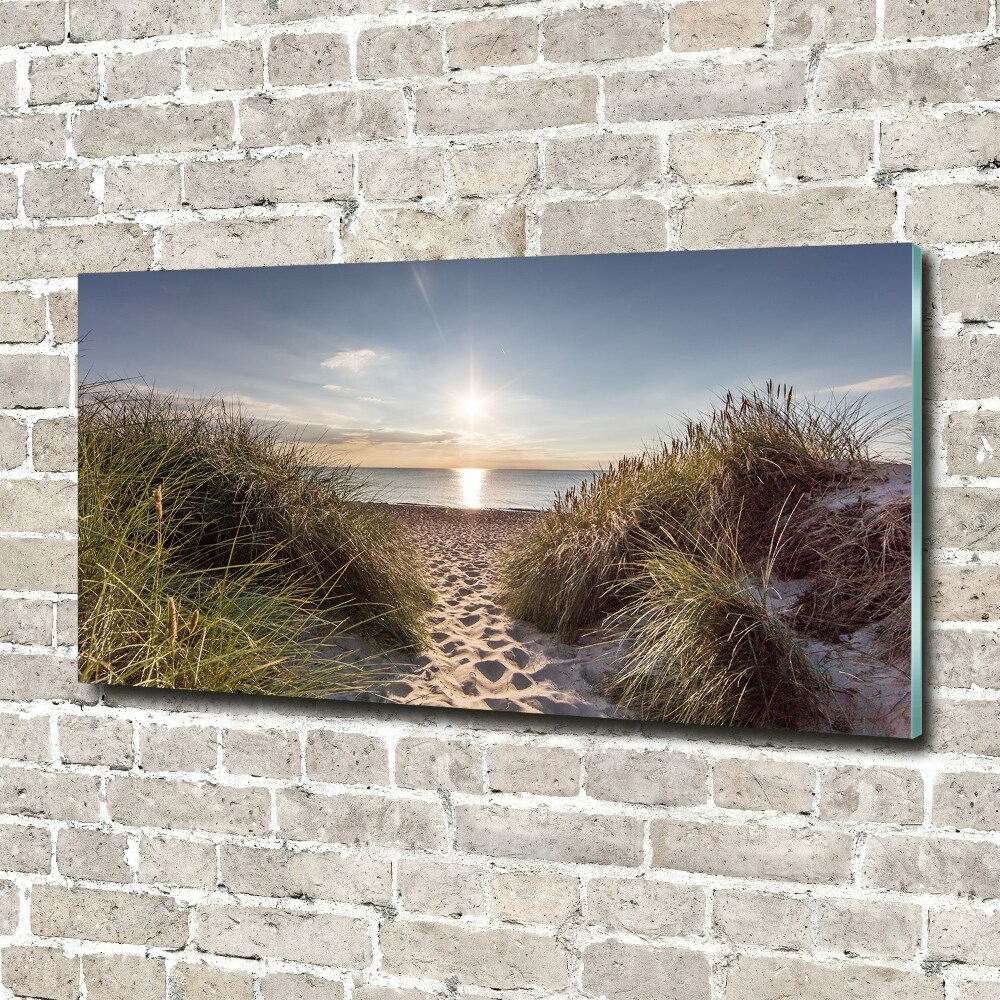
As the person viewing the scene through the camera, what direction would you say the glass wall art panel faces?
facing the viewer and to the left of the viewer
